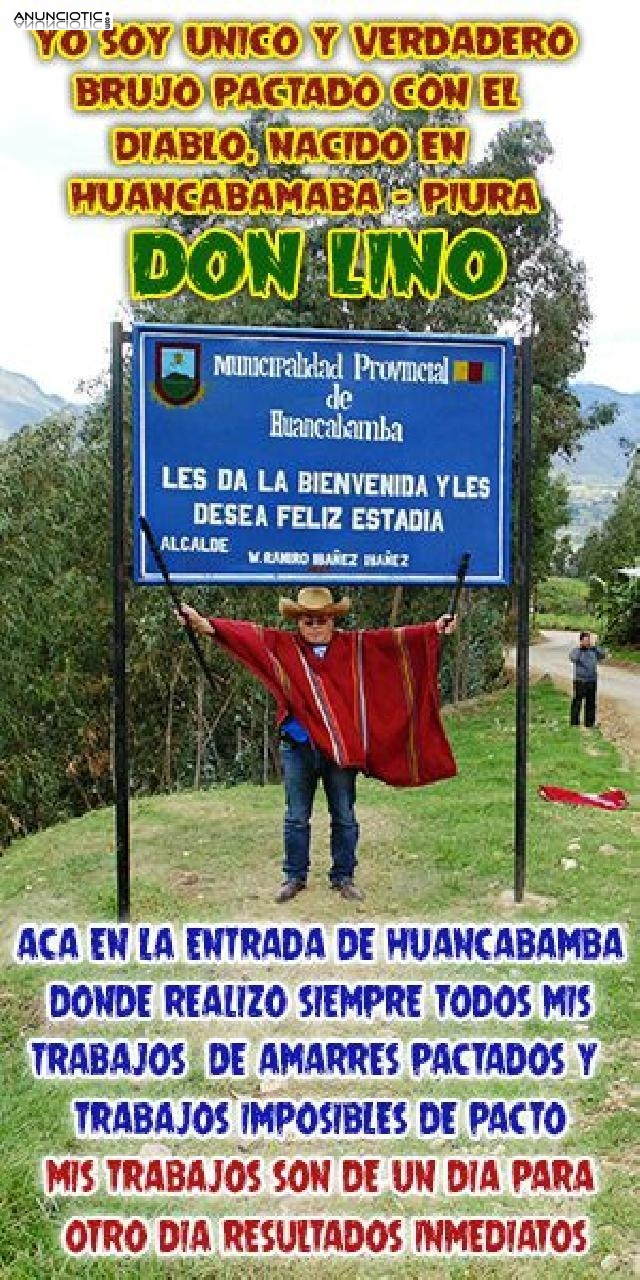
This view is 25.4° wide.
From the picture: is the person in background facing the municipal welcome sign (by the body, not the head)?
yes

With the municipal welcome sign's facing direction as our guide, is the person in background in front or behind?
behind

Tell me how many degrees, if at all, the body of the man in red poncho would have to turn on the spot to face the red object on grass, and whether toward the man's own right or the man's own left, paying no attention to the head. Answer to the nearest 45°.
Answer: approximately 135° to the man's own left

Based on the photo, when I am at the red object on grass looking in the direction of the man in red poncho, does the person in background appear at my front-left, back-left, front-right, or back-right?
back-right

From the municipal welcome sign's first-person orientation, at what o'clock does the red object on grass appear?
The red object on grass is roughly at 7 o'clock from the municipal welcome sign.

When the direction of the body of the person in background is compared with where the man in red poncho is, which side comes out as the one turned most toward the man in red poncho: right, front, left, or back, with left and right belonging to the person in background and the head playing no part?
front

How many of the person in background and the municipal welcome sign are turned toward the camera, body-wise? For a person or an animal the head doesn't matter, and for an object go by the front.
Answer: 2

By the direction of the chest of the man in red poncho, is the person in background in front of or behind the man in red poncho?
behind
